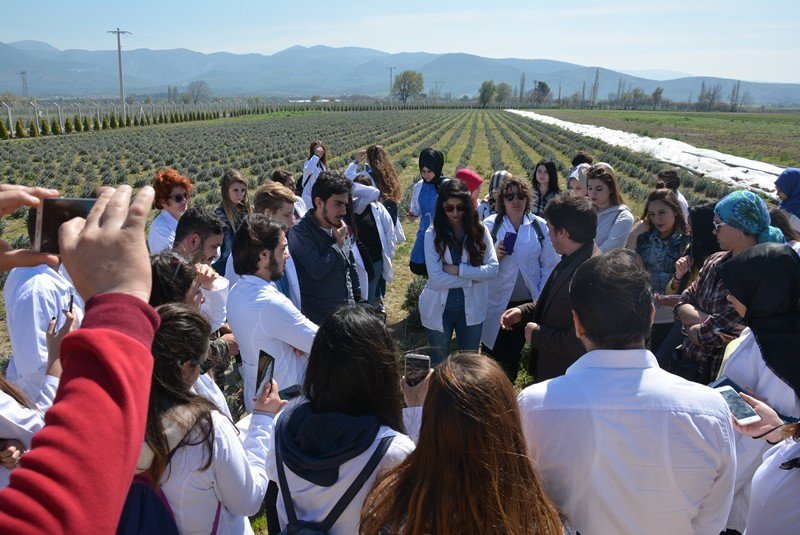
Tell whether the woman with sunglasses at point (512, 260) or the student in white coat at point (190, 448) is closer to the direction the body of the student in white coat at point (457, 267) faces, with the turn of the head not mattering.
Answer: the student in white coat

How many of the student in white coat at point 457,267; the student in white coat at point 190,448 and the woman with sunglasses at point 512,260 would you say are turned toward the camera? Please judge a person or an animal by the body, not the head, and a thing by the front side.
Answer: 2

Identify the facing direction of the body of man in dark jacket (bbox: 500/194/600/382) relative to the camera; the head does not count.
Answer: to the viewer's left

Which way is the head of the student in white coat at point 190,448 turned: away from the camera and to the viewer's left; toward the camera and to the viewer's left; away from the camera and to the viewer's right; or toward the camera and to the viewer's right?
away from the camera and to the viewer's right

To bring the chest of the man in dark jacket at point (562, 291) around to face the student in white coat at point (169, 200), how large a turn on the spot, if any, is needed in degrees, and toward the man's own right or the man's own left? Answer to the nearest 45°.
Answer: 0° — they already face them

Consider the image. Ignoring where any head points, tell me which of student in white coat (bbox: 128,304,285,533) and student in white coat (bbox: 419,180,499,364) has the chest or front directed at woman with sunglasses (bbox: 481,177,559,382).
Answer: student in white coat (bbox: 128,304,285,533)

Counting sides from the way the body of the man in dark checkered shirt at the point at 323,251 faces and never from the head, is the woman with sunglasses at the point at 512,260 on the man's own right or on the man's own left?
on the man's own left

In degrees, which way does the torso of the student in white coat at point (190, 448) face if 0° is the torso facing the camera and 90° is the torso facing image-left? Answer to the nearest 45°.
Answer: approximately 225°

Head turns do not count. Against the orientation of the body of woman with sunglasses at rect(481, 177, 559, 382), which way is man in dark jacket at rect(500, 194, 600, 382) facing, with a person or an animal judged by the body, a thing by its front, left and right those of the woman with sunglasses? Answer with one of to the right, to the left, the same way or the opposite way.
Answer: to the right

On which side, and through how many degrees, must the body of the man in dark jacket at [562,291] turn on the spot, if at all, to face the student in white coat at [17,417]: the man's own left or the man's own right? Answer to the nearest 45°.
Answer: approximately 45° to the man's own left
